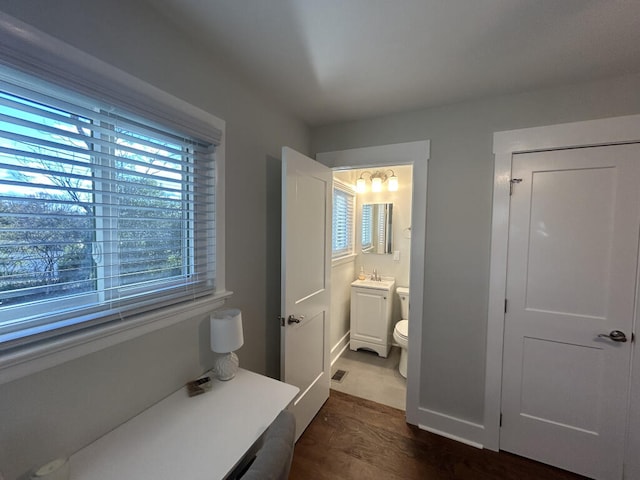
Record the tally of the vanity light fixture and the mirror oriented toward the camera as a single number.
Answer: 2

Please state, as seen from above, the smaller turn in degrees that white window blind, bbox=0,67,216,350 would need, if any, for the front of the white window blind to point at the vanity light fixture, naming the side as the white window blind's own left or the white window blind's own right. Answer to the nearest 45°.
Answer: approximately 45° to the white window blind's own left

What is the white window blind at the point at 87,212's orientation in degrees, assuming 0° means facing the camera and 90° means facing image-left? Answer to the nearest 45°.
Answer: approximately 315°

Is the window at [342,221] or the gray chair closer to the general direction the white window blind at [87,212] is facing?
the gray chair

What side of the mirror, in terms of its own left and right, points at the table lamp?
front

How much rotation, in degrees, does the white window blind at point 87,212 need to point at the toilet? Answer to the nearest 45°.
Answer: approximately 45° to its left

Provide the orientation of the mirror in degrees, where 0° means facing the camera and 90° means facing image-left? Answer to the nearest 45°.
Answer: approximately 0°

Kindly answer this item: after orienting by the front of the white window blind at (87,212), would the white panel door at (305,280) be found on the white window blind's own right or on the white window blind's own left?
on the white window blind's own left

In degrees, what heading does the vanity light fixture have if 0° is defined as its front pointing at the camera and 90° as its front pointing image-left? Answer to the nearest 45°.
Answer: approximately 0°

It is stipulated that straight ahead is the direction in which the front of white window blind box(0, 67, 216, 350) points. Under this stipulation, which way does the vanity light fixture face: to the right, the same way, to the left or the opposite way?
to the right
